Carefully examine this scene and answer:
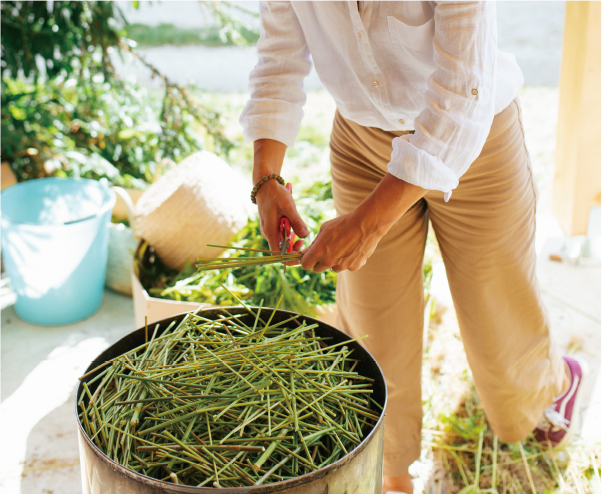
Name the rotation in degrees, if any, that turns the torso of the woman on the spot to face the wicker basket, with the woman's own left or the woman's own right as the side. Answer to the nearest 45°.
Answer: approximately 90° to the woman's own right

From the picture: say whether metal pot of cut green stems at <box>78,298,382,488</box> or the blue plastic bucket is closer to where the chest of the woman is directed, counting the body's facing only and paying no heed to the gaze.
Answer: the metal pot of cut green stems

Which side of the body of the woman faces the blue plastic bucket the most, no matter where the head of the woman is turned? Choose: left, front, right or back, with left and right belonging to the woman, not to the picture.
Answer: right

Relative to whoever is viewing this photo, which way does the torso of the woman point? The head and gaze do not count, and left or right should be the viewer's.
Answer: facing the viewer and to the left of the viewer

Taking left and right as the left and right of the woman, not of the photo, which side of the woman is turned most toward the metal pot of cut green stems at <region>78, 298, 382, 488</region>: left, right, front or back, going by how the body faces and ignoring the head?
front
